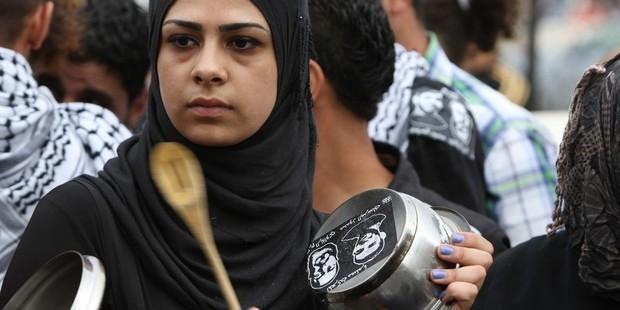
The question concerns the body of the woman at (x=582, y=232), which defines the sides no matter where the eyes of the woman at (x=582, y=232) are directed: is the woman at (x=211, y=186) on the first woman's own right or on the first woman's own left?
on the first woman's own left
